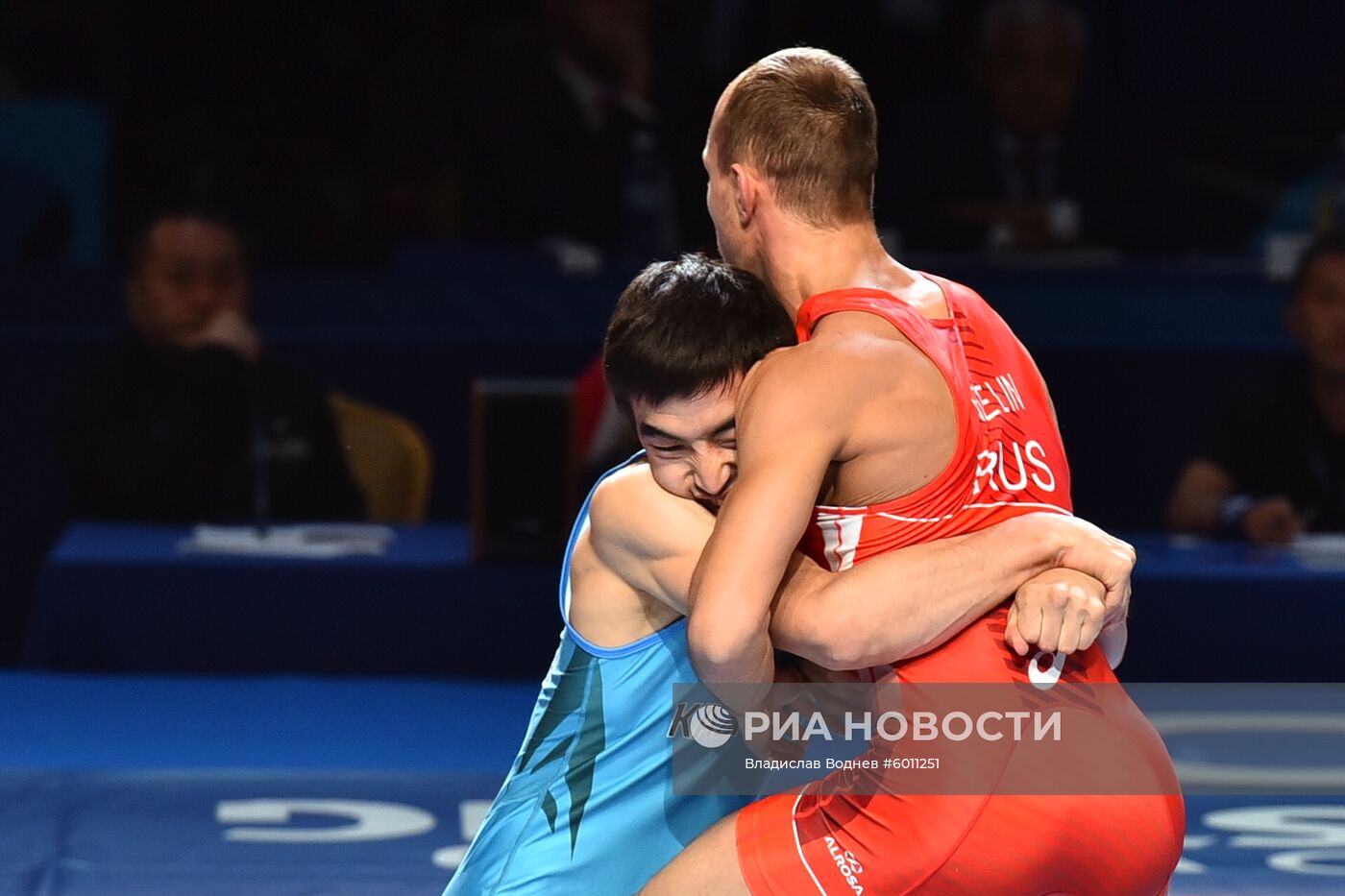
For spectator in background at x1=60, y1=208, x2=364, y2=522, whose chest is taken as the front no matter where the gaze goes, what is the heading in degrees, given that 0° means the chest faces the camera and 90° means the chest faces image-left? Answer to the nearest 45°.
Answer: approximately 0°

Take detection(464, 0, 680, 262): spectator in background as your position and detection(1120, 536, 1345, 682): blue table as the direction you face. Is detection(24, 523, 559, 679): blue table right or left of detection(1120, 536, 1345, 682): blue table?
right

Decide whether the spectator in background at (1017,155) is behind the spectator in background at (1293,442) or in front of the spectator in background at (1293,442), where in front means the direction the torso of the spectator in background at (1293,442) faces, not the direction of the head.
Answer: behind

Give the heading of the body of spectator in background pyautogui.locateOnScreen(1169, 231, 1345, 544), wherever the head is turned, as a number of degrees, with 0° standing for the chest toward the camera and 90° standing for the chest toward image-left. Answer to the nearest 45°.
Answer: approximately 0°

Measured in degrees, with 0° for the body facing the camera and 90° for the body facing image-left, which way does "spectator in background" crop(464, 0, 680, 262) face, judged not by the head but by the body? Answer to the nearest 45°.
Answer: approximately 315°

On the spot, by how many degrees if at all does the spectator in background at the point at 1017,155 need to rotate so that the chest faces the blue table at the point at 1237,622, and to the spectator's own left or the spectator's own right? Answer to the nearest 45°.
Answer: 0° — they already face it

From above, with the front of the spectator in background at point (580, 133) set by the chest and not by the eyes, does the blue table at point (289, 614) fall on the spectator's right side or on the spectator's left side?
on the spectator's right side

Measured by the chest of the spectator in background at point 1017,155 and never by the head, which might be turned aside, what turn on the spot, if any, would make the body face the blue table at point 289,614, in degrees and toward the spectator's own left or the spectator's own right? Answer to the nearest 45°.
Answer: approximately 45° to the spectator's own right

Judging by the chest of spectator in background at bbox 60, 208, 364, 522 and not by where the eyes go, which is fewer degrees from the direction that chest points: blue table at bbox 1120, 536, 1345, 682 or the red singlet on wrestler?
the red singlet on wrestler

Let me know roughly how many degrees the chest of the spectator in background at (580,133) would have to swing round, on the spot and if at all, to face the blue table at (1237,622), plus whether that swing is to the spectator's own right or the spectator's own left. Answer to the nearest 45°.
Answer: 0° — they already face it

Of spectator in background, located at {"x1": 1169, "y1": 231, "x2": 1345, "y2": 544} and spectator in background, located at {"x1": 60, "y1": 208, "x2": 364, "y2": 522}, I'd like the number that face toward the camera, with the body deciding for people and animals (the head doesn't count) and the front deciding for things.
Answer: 2

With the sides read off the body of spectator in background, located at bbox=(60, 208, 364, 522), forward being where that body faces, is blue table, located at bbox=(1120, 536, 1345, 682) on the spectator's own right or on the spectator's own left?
on the spectator's own left

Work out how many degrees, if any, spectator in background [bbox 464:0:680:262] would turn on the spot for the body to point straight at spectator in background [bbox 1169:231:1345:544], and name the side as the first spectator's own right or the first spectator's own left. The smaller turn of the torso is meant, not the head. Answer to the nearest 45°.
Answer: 0° — they already face them
